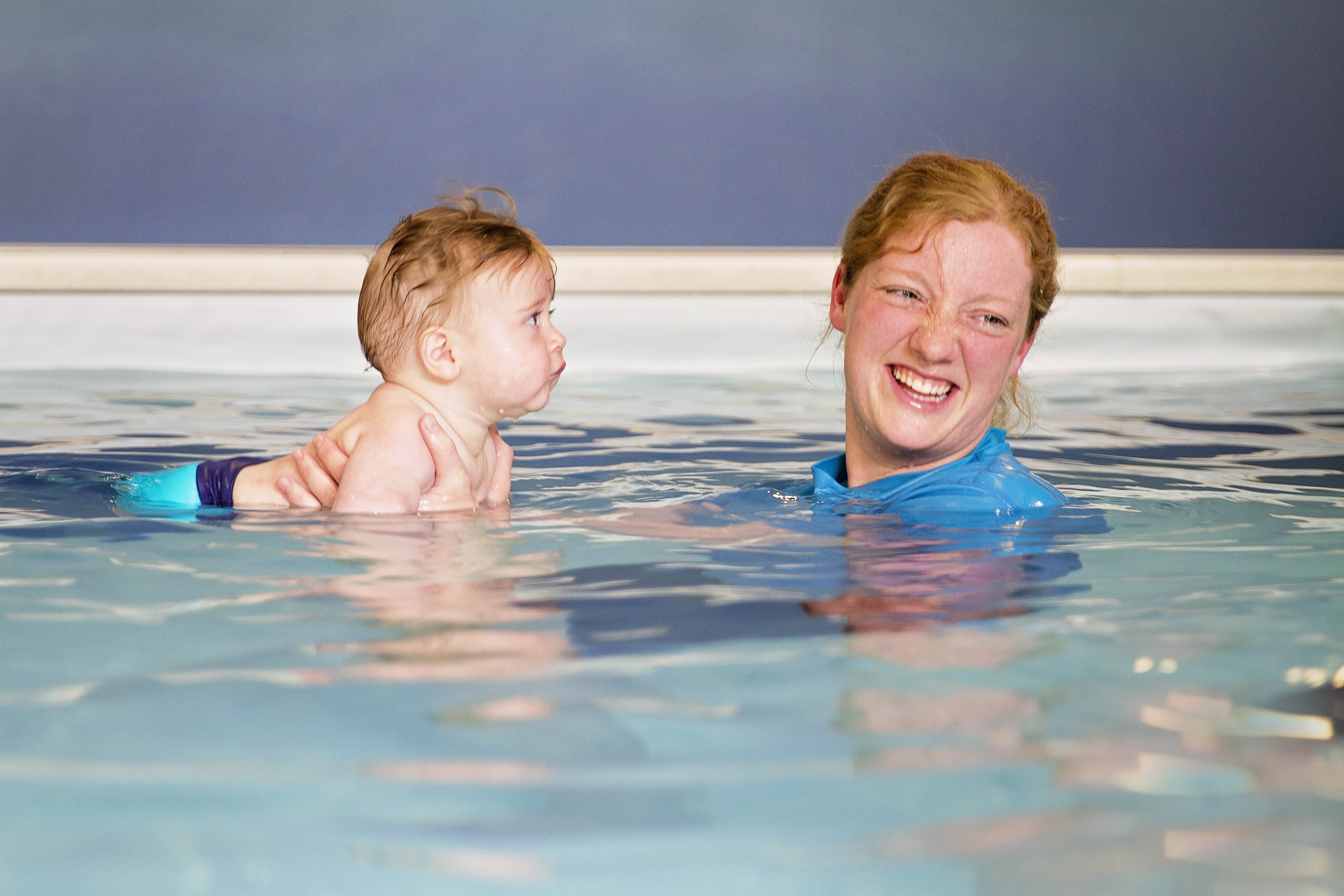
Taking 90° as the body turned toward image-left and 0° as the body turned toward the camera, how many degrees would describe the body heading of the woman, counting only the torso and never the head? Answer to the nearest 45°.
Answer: approximately 45°
